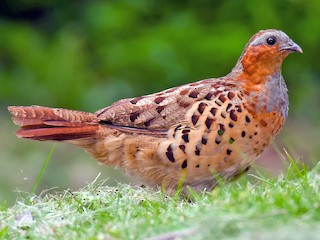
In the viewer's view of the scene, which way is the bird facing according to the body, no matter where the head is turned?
to the viewer's right
